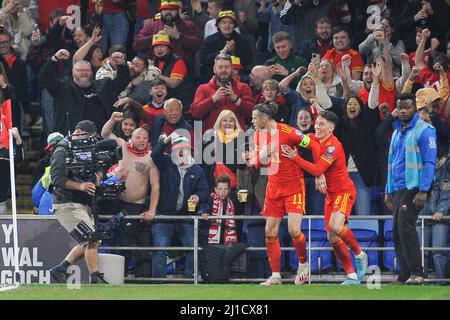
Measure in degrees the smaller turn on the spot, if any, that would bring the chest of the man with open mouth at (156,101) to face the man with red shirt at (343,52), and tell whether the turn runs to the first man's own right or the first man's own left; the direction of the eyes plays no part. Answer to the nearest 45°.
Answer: approximately 90° to the first man's own left

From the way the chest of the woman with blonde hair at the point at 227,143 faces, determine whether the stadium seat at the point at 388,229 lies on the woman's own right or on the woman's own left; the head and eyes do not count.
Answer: on the woman's own left

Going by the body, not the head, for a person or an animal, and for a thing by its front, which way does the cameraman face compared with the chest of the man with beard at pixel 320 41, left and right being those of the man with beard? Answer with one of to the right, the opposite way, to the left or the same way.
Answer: to the left

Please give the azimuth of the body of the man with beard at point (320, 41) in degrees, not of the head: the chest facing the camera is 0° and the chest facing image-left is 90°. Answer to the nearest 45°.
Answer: approximately 0°

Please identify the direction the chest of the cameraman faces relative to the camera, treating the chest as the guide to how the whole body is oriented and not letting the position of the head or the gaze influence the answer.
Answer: to the viewer's right

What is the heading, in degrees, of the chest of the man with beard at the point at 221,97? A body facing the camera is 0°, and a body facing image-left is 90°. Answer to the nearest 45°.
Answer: approximately 0°
